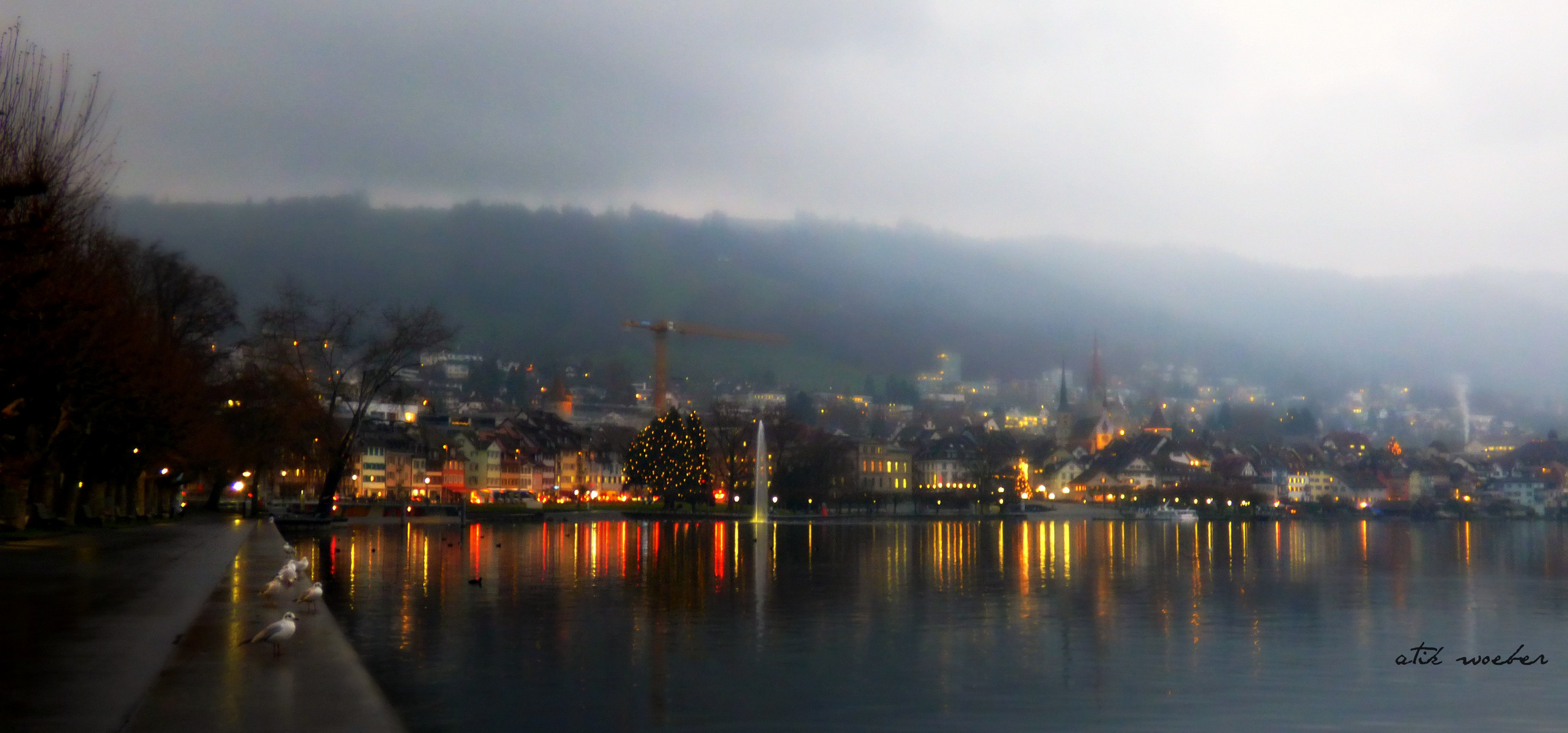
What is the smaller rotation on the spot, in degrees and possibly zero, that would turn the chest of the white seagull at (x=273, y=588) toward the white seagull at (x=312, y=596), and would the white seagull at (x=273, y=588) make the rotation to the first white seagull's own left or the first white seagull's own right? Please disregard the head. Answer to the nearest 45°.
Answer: approximately 90° to the first white seagull's own right

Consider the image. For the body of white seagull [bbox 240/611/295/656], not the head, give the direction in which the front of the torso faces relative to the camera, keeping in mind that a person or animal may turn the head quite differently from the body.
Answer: to the viewer's right

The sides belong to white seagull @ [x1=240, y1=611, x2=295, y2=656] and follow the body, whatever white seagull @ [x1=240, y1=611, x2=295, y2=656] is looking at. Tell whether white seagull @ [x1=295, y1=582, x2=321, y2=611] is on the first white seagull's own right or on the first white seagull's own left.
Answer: on the first white seagull's own left

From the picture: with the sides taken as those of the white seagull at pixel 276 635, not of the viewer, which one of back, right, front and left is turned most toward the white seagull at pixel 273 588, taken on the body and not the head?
left
